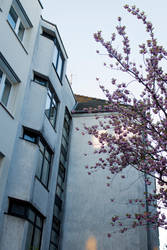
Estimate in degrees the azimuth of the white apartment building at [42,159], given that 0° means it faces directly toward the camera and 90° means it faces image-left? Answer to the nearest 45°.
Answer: approximately 270°
